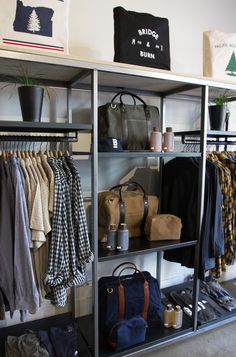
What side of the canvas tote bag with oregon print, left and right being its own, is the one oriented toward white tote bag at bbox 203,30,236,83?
left

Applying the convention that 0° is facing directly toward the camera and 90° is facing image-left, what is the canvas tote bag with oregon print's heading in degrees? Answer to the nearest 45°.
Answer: approximately 0°

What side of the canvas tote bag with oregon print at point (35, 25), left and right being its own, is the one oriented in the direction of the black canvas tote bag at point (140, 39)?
left
